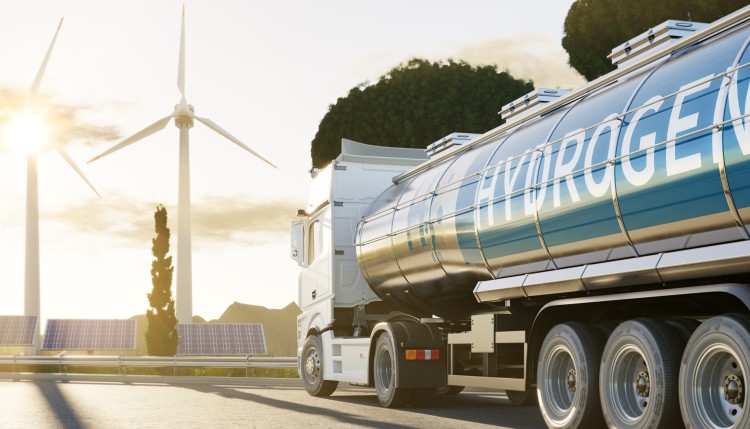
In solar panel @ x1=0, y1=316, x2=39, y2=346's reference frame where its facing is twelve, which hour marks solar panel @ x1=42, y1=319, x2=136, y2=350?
solar panel @ x1=42, y1=319, x2=136, y2=350 is roughly at 10 o'clock from solar panel @ x1=0, y1=316, x2=39, y2=346.

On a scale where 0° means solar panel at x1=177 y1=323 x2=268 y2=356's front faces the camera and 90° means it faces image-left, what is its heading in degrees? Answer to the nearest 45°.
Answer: approximately 0°

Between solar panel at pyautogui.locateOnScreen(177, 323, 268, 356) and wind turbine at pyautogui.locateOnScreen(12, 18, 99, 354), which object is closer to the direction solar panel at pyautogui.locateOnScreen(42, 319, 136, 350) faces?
the solar panel

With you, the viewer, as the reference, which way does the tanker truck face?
facing away from the viewer and to the left of the viewer
